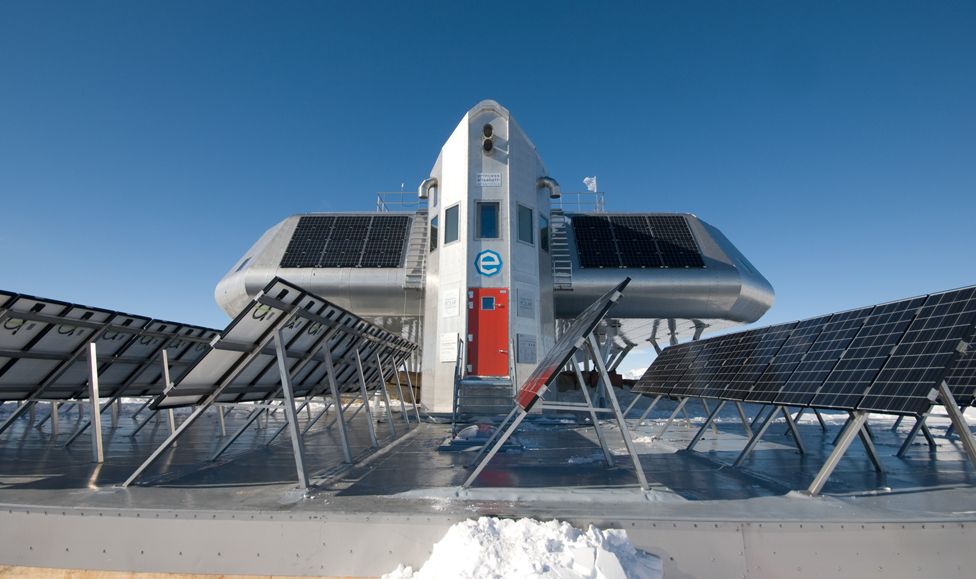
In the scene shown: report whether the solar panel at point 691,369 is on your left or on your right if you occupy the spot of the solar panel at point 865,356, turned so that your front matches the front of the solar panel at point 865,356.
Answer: on your right

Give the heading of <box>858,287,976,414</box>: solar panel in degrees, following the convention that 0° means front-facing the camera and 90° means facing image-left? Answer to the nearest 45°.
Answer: approximately 45°

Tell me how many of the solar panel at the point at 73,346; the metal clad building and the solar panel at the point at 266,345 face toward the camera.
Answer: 1

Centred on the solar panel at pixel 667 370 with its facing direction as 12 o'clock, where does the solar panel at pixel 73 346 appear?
the solar panel at pixel 73 346 is roughly at 12 o'clock from the solar panel at pixel 667 370.
